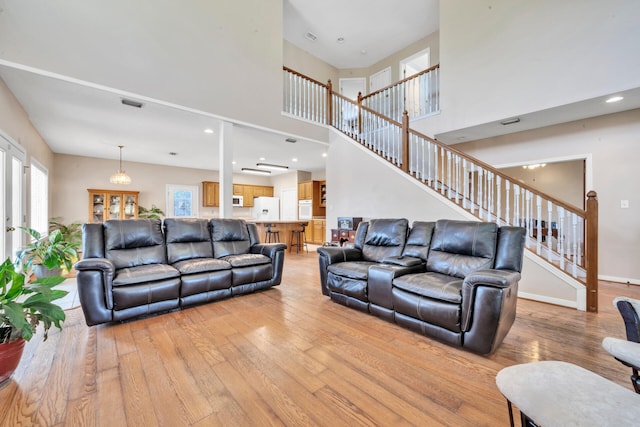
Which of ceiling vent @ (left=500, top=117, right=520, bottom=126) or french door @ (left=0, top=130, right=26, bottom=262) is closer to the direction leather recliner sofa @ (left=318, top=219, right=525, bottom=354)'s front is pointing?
the french door

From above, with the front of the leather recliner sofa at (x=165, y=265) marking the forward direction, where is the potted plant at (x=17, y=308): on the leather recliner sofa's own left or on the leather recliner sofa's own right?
on the leather recliner sofa's own right

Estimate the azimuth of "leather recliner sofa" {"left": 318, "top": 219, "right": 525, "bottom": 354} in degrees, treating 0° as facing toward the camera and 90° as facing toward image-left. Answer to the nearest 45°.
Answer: approximately 45°

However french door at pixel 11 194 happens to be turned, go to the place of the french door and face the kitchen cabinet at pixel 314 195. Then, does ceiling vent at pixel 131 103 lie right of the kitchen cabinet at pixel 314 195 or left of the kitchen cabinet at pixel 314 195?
right

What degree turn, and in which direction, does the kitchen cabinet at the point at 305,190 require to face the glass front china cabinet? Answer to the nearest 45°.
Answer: approximately 45° to its right

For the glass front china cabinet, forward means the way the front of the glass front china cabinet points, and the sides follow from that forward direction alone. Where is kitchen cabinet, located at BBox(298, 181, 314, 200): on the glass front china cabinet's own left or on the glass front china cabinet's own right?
on the glass front china cabinet's own left

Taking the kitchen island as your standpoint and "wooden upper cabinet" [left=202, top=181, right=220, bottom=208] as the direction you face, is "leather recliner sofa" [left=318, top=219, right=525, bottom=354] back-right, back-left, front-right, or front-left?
back-left

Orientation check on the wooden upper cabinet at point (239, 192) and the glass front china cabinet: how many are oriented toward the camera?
2

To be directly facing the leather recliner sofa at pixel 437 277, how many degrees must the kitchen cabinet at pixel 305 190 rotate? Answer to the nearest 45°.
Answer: approximately 45° to its left
